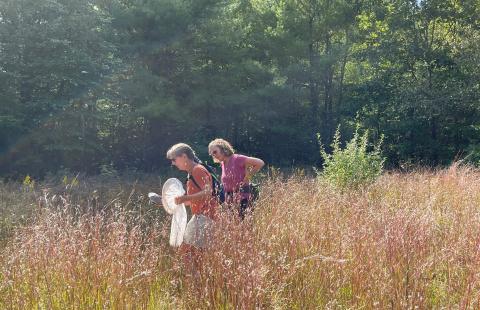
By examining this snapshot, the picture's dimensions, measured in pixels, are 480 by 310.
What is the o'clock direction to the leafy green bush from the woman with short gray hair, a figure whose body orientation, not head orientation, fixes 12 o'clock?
The leafy green bush is roughly at 4 o'clock from the woman with short gray hair.

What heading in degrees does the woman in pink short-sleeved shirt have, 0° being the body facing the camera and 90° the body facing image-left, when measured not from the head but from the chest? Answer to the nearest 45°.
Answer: approximately 45°

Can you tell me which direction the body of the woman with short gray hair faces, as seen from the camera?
to the viewer's left

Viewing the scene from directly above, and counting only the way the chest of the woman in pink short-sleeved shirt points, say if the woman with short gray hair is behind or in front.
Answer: in front

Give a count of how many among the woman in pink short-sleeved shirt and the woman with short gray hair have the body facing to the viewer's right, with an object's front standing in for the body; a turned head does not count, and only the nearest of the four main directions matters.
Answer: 0

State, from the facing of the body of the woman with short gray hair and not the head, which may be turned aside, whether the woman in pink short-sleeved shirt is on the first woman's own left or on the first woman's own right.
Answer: on the first woman's own right

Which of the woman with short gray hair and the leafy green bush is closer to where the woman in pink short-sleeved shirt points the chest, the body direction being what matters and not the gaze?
the woman with short gray hair

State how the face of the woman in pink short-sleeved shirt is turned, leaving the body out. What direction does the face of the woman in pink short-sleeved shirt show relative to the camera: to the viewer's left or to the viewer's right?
to the viewer's left
